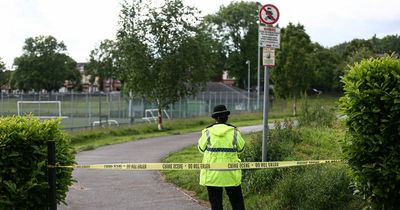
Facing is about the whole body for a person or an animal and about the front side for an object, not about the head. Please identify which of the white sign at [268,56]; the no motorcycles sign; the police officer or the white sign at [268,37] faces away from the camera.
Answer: the police officer

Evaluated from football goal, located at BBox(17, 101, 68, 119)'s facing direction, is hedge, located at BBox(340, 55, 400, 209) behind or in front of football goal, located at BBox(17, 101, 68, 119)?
in front

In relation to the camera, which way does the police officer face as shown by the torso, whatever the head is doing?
away from the camera

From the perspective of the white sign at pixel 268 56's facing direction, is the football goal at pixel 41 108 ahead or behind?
behind

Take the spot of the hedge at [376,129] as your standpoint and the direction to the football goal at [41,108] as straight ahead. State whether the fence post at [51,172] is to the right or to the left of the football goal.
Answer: left

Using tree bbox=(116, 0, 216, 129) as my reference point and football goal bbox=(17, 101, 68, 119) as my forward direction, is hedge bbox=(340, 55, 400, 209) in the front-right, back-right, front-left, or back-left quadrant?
back-left

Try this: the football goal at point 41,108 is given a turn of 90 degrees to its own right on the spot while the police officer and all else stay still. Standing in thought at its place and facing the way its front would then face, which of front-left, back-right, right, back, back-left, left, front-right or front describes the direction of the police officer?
left
